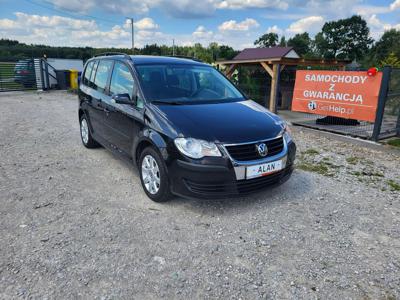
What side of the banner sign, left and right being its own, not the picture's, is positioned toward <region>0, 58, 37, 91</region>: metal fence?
right

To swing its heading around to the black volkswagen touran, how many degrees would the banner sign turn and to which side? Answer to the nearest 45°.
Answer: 0° — it already faces it

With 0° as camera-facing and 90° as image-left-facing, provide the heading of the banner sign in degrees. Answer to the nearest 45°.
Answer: approximately 0°

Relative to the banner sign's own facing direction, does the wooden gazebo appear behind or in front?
behind

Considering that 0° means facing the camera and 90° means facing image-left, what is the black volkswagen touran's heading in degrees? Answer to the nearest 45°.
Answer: approximately 315°

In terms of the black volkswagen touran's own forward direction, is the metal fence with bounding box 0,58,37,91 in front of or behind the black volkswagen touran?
behind

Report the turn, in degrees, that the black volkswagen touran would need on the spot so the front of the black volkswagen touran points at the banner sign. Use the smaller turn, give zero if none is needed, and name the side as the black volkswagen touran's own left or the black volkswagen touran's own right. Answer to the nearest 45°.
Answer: approximately 90° to the black volkswagen touran's own left

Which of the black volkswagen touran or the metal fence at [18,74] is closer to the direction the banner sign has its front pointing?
the black volkswagen touran

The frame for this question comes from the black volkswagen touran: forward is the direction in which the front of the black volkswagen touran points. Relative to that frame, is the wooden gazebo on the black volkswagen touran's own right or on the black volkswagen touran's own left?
on the black volkswagen touran's own left
